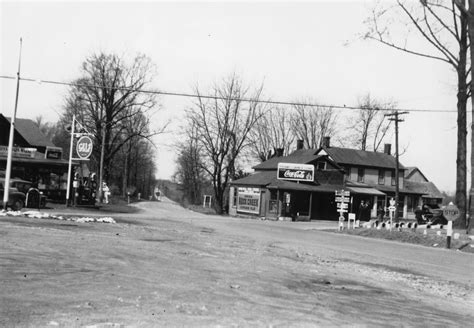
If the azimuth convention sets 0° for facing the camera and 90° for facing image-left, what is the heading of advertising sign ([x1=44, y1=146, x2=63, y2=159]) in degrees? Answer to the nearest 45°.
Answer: approximately 0°

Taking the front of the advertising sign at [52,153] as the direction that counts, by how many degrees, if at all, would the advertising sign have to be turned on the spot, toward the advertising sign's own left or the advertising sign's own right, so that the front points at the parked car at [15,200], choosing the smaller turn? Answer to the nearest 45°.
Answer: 0° — it already faces it

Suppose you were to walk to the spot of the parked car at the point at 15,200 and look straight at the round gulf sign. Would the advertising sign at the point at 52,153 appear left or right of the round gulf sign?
left
